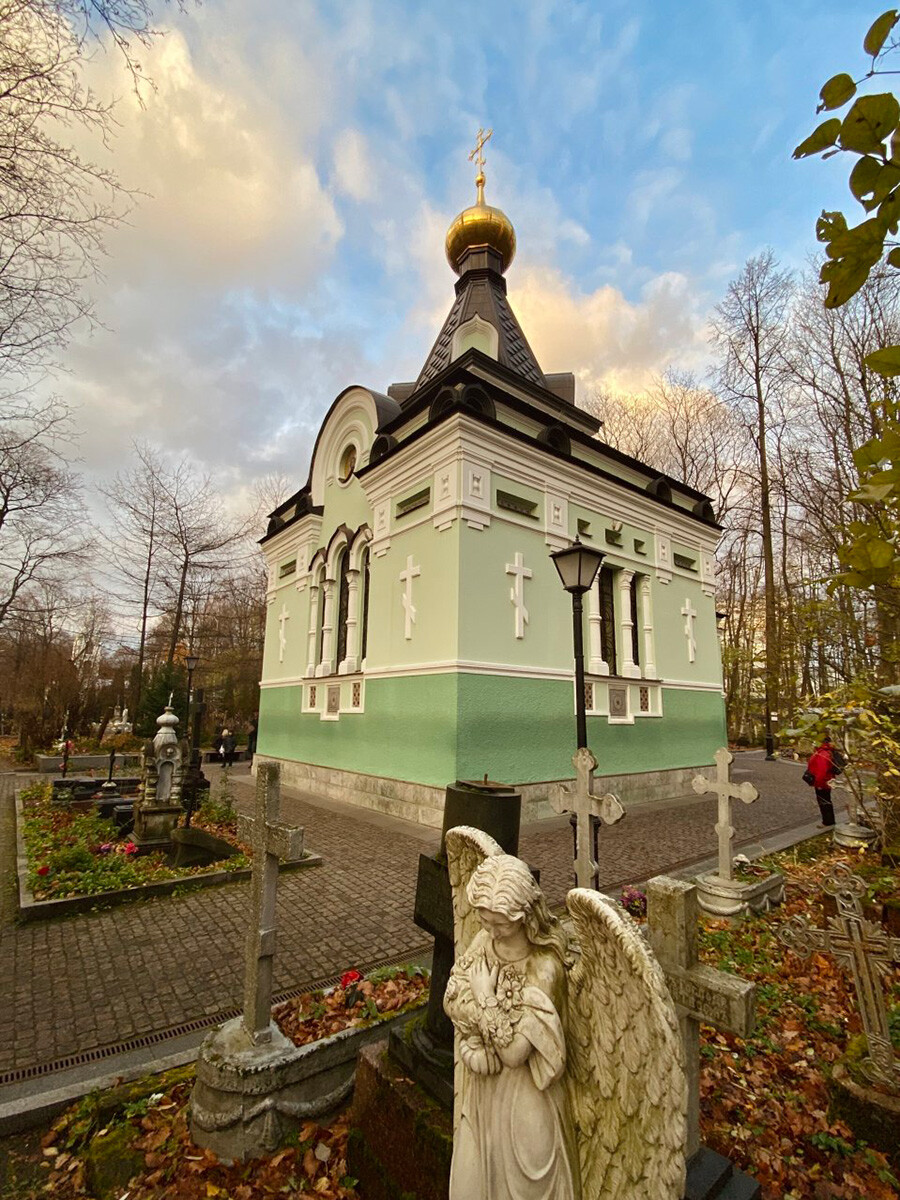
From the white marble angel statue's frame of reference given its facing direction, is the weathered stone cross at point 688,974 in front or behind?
behind

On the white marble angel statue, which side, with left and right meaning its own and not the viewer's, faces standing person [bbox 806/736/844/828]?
back

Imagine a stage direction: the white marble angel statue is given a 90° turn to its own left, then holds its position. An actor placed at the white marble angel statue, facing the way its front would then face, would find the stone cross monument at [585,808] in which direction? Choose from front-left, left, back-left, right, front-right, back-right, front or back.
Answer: back-left

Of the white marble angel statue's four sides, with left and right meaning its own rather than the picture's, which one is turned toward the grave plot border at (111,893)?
right

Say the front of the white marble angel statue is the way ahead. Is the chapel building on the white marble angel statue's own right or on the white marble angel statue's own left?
on the white marble angel statue's own right

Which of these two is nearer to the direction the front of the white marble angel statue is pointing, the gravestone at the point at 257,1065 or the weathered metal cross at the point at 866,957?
the gravestone

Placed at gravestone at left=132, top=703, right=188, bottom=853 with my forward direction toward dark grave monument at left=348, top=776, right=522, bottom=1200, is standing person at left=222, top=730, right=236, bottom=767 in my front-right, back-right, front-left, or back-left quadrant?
back-left

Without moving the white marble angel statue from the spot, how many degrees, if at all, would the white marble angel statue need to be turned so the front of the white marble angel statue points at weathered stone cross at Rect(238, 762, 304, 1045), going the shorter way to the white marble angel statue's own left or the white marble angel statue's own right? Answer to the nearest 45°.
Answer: approximately 90° to the white marble angel statue's own right

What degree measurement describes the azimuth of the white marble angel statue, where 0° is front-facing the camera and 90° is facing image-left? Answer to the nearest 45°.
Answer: approximately 45°

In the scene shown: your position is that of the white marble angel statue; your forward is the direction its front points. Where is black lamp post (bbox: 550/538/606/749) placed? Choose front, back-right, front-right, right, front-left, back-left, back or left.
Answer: back-right

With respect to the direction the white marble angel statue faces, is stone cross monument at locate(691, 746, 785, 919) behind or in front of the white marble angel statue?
behind
